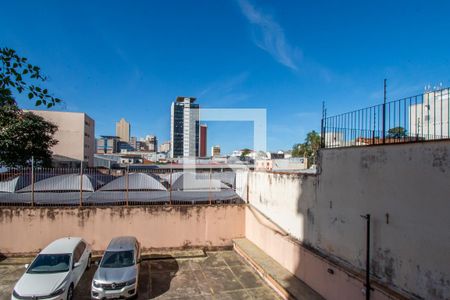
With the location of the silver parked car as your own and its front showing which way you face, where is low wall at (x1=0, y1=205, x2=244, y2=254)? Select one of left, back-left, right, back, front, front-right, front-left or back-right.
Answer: back

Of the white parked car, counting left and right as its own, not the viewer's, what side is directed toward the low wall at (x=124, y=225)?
back

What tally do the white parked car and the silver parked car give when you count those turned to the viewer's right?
0

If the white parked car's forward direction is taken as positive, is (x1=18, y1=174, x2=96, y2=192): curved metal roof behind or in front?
behind

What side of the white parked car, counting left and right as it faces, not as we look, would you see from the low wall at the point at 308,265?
left

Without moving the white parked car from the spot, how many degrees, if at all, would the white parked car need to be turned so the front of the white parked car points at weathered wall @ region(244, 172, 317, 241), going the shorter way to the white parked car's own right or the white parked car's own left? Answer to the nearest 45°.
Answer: approximately 135° to the white parked car's own left

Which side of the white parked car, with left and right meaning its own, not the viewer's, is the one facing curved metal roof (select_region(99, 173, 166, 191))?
back

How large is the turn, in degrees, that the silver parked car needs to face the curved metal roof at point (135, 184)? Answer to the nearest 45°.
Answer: approximately 180°

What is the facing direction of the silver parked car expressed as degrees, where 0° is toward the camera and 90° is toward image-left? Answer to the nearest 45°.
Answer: approximately 0°

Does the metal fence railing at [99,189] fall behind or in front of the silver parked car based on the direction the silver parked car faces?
behind

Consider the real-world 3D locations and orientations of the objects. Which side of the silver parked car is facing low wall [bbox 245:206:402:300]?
left

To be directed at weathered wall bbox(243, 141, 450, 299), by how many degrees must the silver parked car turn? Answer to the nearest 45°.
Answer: approximately 45° to its left

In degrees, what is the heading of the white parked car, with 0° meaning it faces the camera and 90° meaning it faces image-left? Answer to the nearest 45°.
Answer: approximately 45°

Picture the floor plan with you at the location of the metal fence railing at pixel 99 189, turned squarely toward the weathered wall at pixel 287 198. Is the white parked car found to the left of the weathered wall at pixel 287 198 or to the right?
right
